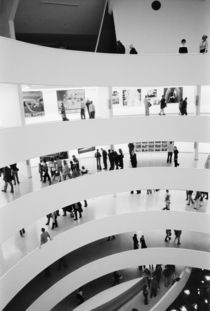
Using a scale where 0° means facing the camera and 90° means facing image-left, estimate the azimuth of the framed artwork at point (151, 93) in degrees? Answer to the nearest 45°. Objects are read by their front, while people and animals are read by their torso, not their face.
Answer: approximately 0°

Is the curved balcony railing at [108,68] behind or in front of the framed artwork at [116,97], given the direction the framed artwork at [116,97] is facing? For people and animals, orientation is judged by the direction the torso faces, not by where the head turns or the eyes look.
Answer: in front

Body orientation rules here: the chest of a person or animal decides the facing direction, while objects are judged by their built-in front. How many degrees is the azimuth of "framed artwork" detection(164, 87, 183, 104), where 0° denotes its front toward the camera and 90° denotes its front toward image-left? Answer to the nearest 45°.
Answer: approximately 0°

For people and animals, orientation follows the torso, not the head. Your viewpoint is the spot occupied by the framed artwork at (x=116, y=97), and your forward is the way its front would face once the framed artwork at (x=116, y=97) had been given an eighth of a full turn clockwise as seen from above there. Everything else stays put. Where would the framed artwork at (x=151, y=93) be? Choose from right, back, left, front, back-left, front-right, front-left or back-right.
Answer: back-left

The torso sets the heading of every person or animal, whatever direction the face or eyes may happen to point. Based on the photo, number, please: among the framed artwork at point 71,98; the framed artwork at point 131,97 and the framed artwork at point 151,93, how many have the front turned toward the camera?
3

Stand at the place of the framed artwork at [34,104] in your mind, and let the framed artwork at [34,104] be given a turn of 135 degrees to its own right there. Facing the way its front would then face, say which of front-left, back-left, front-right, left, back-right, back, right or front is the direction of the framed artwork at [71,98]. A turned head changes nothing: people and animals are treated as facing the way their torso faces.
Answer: back-right

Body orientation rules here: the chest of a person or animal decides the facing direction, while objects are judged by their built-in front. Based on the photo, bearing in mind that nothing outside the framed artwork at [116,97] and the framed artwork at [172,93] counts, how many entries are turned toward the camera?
2
